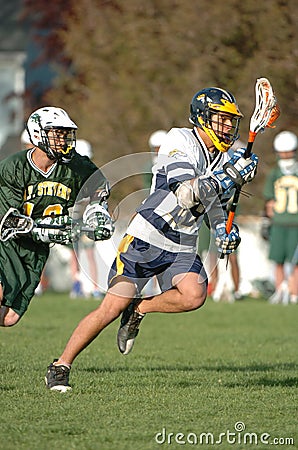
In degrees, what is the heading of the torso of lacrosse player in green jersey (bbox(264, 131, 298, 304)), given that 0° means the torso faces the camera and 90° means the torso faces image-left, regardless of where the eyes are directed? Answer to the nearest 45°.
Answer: approximately 0°

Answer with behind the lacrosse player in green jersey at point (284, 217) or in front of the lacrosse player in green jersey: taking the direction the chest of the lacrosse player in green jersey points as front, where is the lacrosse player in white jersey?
in front

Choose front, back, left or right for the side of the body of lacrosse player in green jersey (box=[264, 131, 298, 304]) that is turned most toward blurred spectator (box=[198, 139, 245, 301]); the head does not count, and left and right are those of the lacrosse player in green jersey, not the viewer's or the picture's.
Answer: right

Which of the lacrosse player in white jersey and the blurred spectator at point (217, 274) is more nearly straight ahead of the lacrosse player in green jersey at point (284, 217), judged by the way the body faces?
the lacrosse player in white jersey

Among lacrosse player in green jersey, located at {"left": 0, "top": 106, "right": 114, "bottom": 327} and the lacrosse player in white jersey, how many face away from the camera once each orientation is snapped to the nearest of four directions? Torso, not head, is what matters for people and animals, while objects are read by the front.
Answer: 0

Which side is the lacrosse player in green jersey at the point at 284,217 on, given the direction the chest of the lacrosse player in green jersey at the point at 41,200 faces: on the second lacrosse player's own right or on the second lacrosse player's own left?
on the second lacrosse player's own left

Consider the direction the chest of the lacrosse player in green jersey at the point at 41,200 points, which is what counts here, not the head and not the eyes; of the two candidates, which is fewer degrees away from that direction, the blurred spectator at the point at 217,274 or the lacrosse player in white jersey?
the lacrosse player in white jersey

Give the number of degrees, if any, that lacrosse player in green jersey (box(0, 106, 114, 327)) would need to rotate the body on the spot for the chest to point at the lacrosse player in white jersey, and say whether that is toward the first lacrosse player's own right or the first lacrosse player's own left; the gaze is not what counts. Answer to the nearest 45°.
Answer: approximately 45° to the first lacrosse player's own left

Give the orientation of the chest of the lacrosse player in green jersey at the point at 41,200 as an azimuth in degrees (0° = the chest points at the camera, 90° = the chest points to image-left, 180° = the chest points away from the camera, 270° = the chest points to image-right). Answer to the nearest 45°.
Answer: approximately 315°
